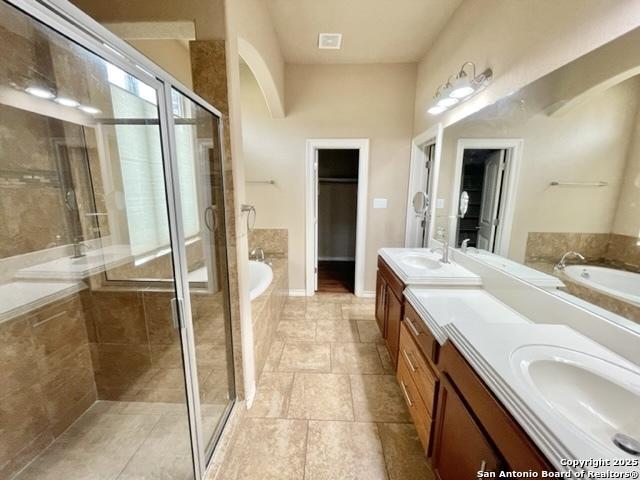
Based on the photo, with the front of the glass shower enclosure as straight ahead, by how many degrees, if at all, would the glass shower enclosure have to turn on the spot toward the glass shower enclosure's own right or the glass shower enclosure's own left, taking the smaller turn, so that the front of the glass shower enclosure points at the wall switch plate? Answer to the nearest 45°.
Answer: approximately 45° to the glass shower enclosure's own left

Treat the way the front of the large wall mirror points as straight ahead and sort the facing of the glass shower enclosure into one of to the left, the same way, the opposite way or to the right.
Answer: the opposite way

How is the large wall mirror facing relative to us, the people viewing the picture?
facing the viewer and to the left of the viewer

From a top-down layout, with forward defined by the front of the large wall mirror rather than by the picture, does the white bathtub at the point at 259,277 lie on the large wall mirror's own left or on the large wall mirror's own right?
on the large wall mirror's own right

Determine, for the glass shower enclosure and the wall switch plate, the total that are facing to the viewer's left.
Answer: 0

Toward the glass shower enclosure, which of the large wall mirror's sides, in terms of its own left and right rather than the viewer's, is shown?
front

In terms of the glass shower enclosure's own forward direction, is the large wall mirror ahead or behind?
ahead

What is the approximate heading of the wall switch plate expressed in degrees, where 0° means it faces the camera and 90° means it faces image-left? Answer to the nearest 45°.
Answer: approximately 0°

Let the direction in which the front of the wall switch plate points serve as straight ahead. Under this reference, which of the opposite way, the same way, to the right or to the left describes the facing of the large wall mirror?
to the right

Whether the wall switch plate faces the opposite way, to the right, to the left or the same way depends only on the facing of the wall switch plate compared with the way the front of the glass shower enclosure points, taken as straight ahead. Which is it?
to the right

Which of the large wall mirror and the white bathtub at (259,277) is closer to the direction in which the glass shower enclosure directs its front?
the large wall mirror

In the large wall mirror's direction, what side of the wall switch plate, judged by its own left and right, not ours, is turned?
front

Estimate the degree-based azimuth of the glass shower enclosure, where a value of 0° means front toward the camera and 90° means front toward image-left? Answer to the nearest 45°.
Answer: approximately 315°

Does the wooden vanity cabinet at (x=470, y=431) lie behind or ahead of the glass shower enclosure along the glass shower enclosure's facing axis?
ahead
